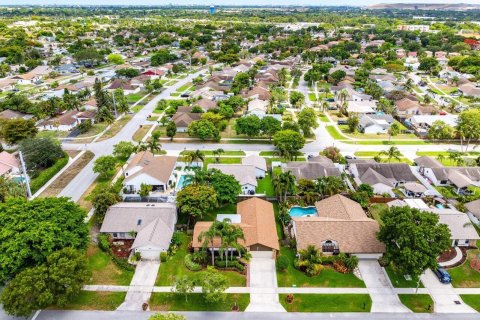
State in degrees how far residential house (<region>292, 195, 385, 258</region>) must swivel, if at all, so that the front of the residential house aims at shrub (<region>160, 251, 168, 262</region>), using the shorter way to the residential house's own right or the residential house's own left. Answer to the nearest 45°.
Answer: approximately 45° to the residential house's own right

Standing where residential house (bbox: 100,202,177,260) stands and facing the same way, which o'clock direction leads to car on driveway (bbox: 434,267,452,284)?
The car on driveway is roughly at 10 o'clock from the residential house.

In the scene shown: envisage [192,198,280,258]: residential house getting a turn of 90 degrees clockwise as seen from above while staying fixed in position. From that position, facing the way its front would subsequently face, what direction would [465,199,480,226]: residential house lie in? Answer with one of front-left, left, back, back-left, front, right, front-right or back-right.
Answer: back

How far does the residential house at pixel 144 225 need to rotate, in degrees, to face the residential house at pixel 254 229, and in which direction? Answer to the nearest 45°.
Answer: approximately 45° to its left

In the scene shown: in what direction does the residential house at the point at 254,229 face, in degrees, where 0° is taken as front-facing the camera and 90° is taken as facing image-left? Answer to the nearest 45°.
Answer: approximately 0°

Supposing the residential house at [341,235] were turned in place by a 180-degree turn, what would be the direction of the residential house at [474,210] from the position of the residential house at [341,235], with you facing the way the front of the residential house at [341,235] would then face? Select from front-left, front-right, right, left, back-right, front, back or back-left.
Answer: front-right

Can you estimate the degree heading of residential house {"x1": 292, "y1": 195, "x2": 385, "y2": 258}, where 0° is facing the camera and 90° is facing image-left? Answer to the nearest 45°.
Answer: approximately 0°

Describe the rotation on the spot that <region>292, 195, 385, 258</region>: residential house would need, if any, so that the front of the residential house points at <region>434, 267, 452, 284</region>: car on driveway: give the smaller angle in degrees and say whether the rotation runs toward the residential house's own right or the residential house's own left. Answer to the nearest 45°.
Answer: approximately 90° to the residential house's own left

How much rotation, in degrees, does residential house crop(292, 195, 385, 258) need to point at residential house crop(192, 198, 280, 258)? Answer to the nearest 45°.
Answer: approximately 90° to its right

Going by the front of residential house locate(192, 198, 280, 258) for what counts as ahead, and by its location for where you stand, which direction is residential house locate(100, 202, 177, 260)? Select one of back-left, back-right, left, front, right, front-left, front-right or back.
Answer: right

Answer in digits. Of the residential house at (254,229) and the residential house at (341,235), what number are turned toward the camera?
2

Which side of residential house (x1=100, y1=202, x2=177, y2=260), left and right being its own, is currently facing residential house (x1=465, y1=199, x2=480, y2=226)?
left

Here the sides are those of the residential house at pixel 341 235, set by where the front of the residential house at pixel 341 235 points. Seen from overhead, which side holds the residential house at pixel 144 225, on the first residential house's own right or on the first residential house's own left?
on the first residential house's own right

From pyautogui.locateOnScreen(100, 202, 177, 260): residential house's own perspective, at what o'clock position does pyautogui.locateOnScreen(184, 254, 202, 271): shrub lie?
The shrub is roughly at 11 o'clock from the residential house.
